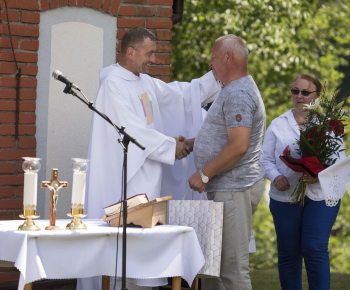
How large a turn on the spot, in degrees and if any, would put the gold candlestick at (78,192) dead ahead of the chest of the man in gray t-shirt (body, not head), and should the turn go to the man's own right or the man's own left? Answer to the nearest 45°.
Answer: approximately 45° to the man's own left

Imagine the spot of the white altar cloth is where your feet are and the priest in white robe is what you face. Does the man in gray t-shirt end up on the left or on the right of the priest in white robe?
right

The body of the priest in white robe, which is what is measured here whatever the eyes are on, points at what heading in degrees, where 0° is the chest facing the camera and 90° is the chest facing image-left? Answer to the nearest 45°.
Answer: approximately 315°

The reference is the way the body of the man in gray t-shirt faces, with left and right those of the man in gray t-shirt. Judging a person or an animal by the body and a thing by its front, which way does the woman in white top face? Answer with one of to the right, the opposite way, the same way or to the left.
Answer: to the left

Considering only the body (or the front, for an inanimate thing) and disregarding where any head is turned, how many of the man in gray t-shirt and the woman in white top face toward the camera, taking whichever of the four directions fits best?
1

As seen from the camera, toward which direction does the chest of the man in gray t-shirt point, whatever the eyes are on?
to the viewer's left

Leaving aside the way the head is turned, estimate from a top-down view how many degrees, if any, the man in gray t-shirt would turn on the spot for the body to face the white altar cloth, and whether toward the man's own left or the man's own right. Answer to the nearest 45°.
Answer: approximately 45° to the man's own left

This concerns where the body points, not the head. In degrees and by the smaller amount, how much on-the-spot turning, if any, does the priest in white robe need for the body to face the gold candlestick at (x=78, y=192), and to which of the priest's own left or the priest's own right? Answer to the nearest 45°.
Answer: approximately 45° to the priest's own right

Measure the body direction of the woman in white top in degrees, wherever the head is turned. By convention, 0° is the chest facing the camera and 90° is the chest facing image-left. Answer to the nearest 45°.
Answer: approximately 0°

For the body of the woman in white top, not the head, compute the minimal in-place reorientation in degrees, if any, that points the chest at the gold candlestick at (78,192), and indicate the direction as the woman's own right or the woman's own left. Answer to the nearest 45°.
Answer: approximately 45° to the woman's own right

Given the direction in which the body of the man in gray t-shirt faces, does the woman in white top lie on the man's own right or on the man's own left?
on the man's own right
